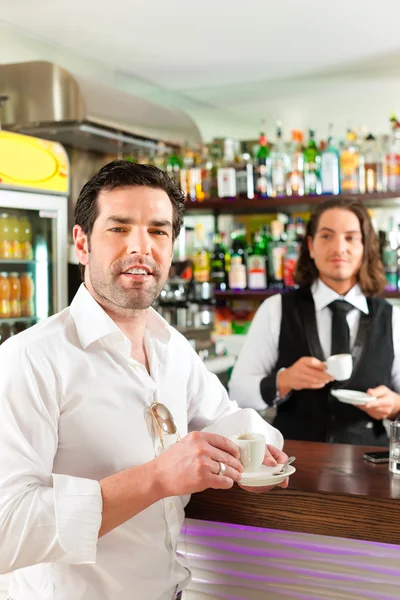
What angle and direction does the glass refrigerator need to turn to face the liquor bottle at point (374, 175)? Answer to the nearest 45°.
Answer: approximately 45° to its left

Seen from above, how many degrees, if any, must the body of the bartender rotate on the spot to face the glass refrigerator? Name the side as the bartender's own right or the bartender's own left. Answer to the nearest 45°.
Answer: approximately 135° to the bartender's own right

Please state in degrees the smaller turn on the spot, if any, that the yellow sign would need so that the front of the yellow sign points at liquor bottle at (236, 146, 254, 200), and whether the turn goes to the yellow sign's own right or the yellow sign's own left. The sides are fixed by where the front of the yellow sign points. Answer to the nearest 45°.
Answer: approximately 90° to the yellow sign's own left

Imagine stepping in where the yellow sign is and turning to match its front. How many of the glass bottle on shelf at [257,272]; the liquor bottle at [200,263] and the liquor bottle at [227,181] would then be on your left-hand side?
3

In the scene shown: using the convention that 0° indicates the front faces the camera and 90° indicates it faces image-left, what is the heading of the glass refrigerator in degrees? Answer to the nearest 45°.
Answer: approximately 315°

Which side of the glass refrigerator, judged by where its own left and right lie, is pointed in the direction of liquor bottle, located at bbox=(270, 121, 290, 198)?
left

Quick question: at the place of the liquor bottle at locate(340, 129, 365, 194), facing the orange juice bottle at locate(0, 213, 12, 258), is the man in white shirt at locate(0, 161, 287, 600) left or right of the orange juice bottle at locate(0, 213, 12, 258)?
left

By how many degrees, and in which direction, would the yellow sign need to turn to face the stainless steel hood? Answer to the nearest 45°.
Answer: approximately 135° to its left

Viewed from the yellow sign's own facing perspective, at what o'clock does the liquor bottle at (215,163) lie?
The liquor bottle is roughly at 9 o'clock from the yellow sign.
